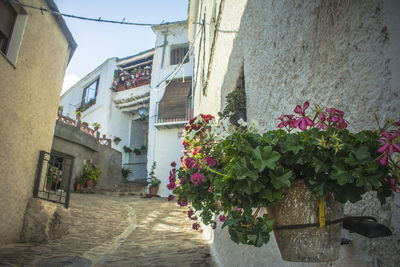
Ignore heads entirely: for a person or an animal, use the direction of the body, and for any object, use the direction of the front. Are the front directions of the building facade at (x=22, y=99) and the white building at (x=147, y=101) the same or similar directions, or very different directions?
very different directions

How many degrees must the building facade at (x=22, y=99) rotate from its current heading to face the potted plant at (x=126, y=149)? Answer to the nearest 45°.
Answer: approximately 45° to its left

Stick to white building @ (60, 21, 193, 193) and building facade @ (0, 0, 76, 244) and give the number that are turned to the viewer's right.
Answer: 1

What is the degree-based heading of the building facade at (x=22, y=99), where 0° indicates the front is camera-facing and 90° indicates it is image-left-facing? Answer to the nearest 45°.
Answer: approximately 270°

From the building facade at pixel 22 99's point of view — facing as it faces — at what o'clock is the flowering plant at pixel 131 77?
The flowering plant is roughly at 10 o'clock from the building facade.

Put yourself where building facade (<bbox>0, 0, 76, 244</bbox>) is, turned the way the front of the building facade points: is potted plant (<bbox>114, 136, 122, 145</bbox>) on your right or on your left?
on your left

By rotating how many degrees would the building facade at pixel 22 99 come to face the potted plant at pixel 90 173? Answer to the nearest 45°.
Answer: approximately 90° to its left

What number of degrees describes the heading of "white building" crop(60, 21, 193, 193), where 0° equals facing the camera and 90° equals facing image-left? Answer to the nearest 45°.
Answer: approximately 45°
